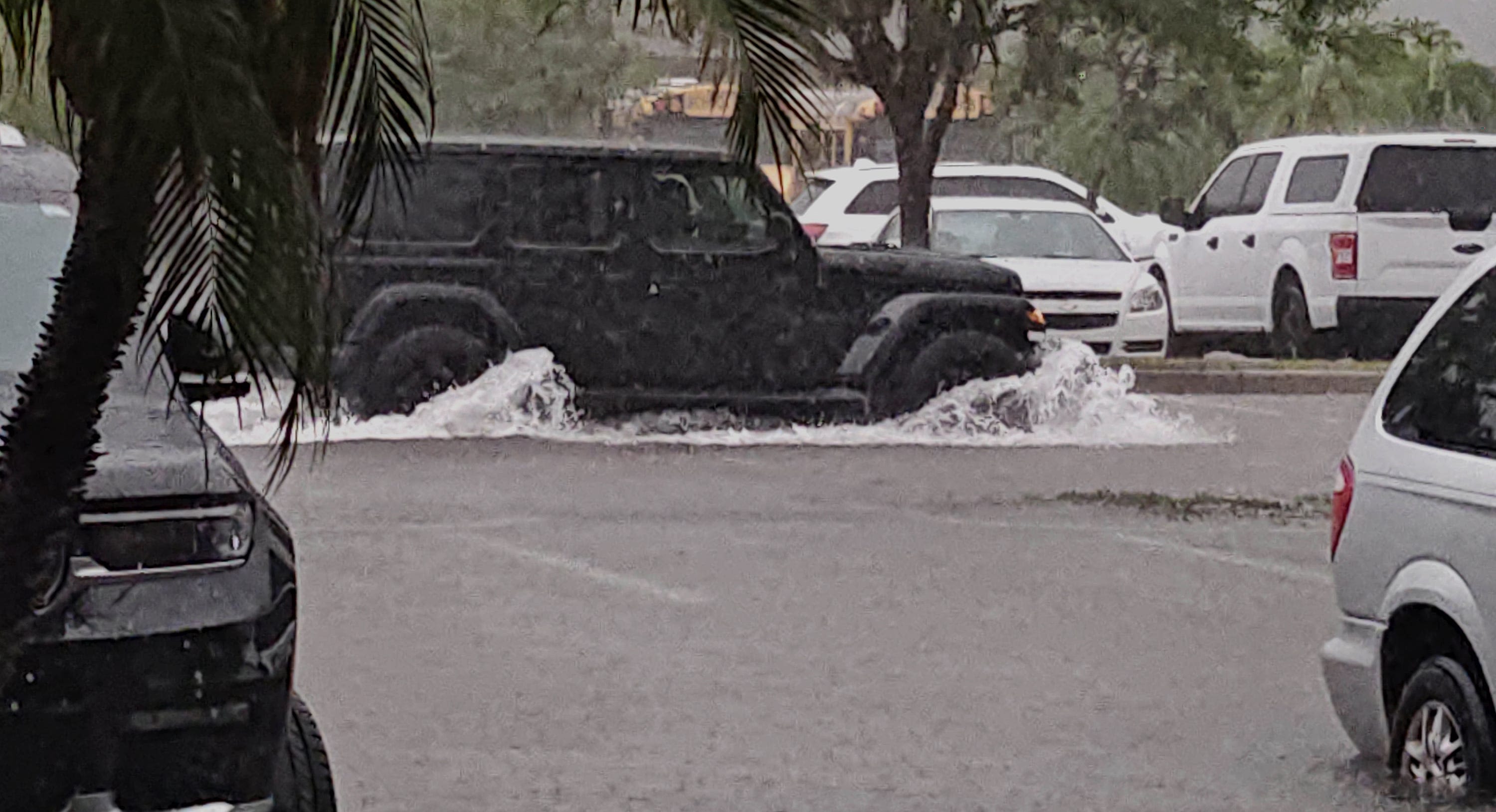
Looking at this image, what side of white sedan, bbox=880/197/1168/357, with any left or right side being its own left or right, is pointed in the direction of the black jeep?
right

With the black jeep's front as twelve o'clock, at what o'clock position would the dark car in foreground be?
The dark car in foreground is roughly at 3 o'clock from the black jeep.

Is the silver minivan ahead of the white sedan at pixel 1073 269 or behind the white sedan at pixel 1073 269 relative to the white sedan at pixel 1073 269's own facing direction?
ahead

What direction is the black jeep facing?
to the viewer's right

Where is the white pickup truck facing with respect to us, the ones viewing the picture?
facing away from the viewer and to the left of the viewer

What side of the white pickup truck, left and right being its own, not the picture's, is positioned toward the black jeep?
left
